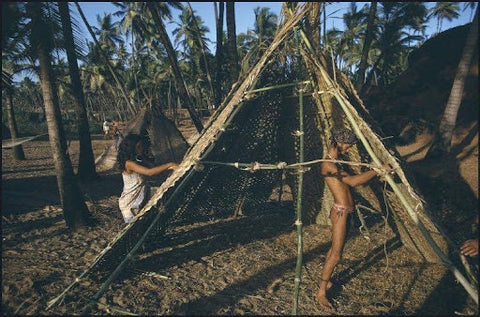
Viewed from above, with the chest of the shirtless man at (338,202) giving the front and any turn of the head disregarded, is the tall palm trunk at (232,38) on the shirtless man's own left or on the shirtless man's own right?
on the shirtless man's own left

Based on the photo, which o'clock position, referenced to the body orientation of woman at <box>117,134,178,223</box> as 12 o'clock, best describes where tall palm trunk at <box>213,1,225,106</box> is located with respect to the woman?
The tall palm trunk is roughly at 10 o'clock from the woman.

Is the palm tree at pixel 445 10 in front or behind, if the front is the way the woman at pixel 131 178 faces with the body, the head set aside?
in front

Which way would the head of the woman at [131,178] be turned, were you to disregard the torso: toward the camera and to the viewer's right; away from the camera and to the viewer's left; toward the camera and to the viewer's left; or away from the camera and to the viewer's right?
away from the camera and to the viewer's right

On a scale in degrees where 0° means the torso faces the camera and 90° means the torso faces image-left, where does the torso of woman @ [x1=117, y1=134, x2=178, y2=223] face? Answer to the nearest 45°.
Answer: approximately 270°

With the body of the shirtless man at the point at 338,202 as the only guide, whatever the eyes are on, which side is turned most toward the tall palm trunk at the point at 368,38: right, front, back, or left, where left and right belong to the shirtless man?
left

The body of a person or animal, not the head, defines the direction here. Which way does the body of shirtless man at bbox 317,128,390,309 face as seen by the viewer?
to the viewer's right

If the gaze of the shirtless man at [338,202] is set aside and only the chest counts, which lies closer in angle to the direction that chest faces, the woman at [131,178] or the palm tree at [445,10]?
the palm tree

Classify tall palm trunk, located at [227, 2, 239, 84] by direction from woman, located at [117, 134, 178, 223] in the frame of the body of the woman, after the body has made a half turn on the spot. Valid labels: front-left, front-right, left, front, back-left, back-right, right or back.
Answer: back-right

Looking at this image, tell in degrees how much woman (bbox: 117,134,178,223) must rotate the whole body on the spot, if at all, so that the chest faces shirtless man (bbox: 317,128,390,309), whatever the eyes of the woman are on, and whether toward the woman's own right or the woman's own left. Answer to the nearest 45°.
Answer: approximately 45° to the woman's own right

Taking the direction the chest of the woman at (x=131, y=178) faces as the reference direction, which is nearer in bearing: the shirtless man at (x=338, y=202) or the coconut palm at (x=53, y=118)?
the shirtless man

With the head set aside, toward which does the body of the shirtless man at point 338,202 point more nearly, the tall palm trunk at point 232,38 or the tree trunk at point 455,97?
the tree trunk

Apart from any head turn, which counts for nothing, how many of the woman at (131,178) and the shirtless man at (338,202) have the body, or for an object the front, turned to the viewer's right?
2
